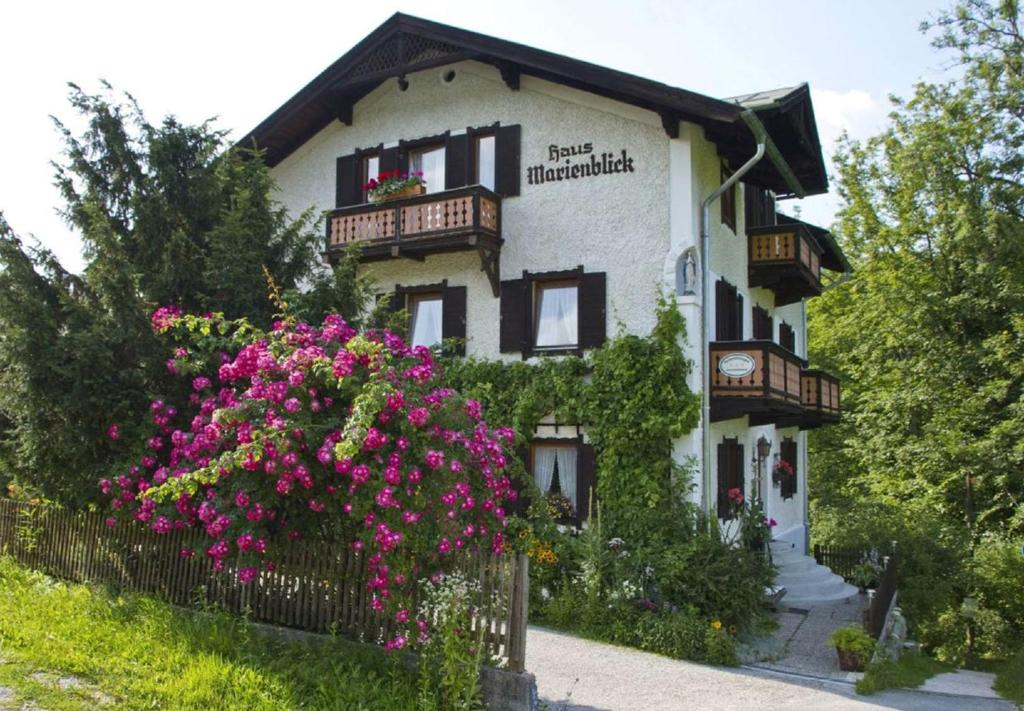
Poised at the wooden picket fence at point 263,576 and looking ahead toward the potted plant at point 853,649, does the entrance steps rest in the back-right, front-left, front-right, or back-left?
front-left

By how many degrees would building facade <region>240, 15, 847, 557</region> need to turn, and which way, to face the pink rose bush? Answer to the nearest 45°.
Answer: approximately 45° to its left

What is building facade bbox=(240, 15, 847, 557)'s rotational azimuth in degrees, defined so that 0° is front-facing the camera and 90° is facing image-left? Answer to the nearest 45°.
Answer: approximately 45°
